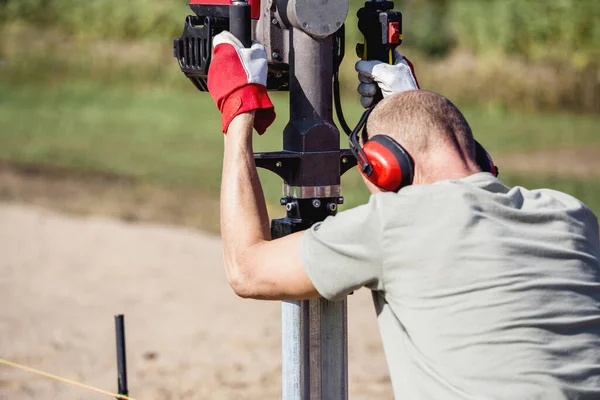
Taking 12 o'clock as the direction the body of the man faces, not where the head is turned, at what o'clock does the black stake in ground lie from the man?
The black stake in ground is roughly at 12 o'clock from the man.

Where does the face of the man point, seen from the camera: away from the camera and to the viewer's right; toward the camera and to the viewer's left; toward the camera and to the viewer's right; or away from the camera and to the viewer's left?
away from the camera and to the viewer's left

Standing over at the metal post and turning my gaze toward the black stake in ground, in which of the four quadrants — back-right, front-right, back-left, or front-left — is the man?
back-left

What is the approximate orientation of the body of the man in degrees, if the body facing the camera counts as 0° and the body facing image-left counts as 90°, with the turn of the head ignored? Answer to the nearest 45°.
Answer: approximately 135°

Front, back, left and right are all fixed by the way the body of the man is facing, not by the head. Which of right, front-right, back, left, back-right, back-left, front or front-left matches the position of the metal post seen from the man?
front
